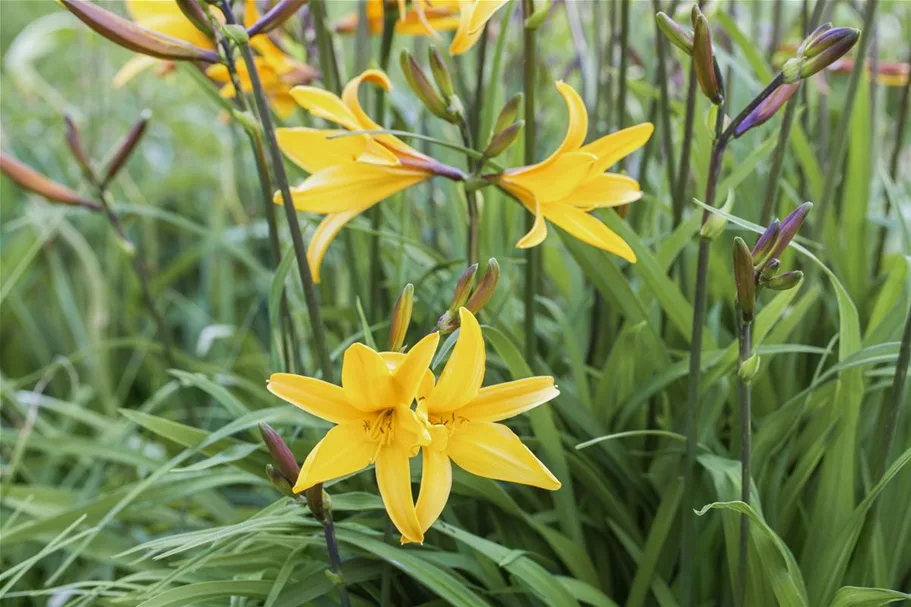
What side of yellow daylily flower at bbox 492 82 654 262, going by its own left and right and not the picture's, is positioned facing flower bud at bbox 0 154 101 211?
back

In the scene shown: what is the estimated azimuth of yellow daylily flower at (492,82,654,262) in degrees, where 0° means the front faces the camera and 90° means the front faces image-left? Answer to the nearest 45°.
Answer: approximately 270°

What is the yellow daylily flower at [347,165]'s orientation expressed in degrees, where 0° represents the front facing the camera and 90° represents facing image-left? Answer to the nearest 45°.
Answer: approximately 90°

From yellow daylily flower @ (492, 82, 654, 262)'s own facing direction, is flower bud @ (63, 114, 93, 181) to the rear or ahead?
to the rear

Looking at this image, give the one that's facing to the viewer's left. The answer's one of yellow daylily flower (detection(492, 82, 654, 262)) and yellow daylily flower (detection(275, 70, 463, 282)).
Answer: yellow daylily flower (detection(275, 70, 463, 282))
